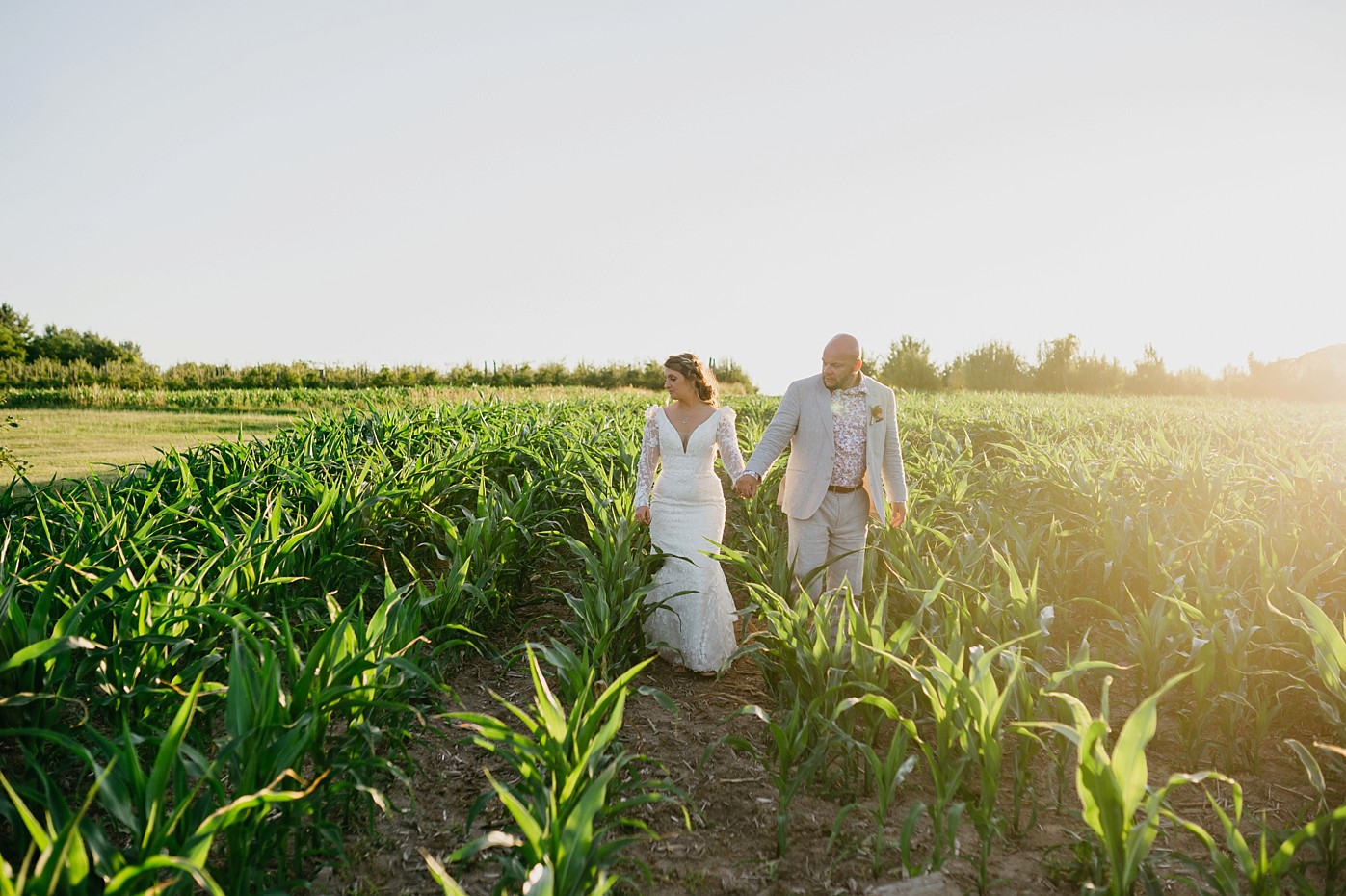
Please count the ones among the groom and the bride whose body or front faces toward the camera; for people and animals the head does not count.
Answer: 2

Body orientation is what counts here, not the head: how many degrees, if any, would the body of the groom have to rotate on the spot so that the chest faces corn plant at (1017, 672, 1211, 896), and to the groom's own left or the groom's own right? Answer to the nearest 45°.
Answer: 0° — they already face it

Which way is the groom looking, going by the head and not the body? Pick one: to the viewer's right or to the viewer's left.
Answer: to the viewer's left

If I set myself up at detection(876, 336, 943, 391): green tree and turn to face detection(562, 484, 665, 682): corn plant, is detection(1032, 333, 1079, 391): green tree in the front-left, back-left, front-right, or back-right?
back-left

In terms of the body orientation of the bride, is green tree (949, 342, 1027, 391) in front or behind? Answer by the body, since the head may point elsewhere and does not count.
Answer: behind

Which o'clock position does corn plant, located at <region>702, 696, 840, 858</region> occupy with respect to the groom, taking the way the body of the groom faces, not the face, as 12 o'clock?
The corn plant is roughly at 12 o'clock from the groom.

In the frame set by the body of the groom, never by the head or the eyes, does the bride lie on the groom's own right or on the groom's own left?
on the groom's own right

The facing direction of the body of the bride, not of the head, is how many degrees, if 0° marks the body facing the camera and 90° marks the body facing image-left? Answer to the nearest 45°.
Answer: approximately 0°

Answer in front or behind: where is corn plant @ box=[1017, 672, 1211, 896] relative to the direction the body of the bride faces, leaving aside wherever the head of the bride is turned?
in front

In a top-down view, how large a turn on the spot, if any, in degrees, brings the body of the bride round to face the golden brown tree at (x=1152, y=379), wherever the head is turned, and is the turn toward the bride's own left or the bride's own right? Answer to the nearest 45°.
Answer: approximately 135° to the bride's own left

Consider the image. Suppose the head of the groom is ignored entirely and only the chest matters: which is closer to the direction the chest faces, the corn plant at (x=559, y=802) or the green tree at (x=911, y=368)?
the corn plant

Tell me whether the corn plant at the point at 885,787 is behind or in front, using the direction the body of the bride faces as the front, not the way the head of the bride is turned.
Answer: in front

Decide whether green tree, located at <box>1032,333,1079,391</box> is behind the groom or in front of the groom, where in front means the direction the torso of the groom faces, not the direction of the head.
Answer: behind

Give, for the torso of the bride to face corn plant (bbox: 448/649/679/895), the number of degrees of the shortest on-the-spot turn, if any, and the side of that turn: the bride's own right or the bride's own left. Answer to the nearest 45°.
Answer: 0° — they already face it
